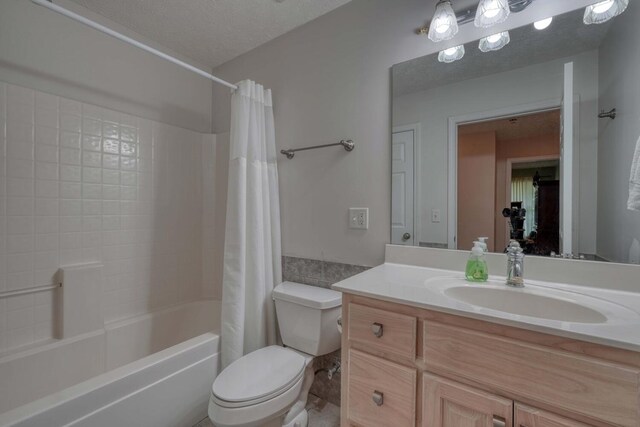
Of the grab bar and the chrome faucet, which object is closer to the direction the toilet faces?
the grab bar

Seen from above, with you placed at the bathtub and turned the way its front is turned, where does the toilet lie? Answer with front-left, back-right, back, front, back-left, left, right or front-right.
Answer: front

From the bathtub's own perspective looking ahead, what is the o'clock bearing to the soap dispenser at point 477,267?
The soap dispenser is roughly at 12 o'clock from the bathtub.

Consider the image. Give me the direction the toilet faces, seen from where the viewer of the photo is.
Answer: facing the viewer and to the left of the viewer

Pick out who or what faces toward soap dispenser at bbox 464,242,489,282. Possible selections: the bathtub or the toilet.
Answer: the bathtub

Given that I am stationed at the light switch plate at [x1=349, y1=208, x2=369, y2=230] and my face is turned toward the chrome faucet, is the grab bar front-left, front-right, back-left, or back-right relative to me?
back-right

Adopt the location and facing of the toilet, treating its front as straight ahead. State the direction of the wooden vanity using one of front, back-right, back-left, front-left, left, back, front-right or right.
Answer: left

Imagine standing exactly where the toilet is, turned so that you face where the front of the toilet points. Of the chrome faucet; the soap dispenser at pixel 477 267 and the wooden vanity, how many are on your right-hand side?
0

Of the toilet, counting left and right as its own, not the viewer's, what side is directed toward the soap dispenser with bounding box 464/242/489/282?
left

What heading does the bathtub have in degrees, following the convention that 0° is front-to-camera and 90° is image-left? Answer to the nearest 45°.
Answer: approximately 315°

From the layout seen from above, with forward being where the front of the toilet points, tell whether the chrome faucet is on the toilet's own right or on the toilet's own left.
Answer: on the toilet's own left

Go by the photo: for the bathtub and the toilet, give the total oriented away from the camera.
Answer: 0
